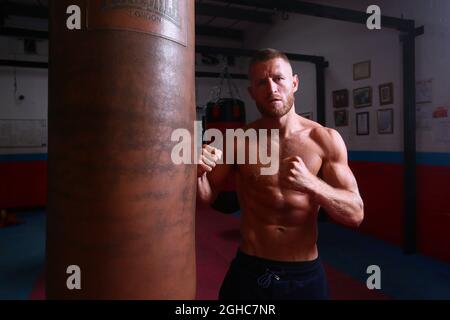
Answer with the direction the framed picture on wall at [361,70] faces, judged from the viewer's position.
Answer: facing the viewer and to the left of the viewer
